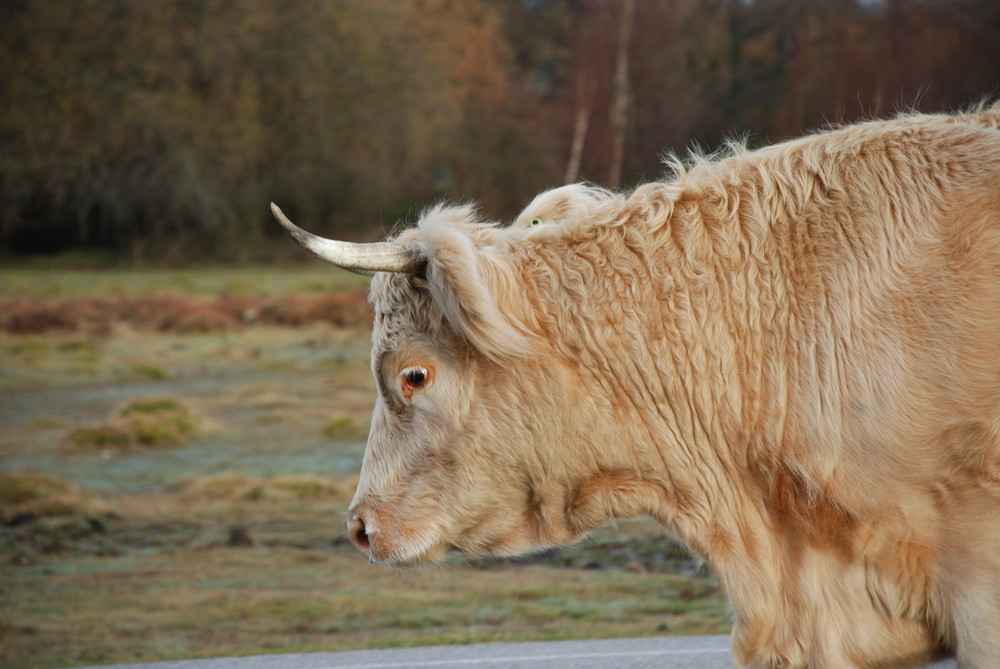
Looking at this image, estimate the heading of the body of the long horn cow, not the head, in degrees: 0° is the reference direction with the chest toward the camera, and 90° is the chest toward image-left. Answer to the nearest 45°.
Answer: approximately 90°

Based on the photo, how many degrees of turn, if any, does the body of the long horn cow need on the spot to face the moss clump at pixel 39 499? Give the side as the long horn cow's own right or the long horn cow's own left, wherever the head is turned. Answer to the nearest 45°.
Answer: approximately 45° to the long horn cow's own right

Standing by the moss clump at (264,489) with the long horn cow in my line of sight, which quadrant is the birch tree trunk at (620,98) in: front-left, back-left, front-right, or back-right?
back-left

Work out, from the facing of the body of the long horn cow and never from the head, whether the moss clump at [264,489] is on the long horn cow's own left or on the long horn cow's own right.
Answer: on the long horn cow's own right

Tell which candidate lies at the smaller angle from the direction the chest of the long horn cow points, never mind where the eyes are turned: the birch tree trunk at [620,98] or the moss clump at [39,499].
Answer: the moss clump

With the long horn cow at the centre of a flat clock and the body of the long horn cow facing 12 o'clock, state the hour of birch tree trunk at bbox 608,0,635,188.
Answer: The birch tree trunk is roughly at 3 o'clock from the long horn cow.

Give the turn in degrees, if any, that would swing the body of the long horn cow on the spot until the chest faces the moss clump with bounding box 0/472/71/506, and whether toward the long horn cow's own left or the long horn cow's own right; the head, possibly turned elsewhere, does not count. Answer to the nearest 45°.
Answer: approximately 45° to the long horn cow's own right

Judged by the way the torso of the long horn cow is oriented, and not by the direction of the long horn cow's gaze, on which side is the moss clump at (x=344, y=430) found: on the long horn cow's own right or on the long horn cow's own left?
on the long horn cow's own right
